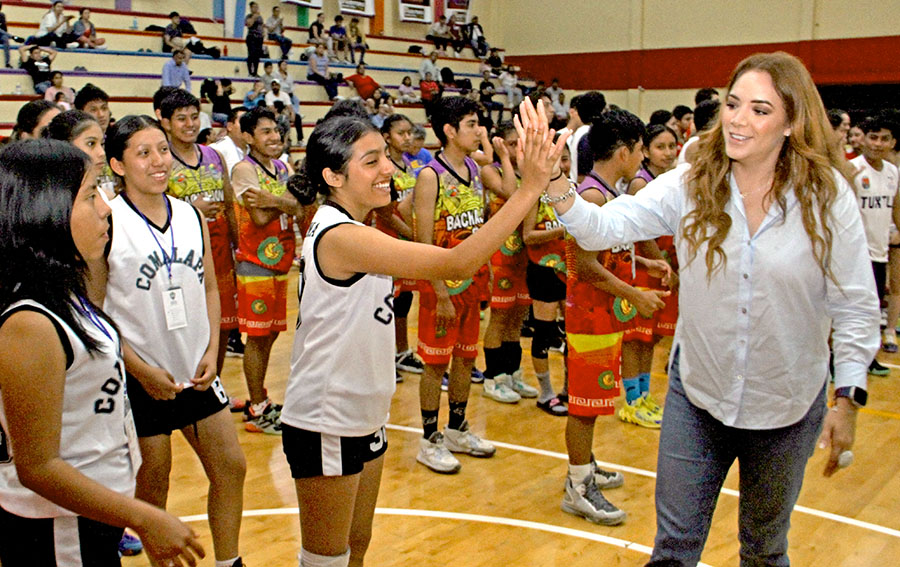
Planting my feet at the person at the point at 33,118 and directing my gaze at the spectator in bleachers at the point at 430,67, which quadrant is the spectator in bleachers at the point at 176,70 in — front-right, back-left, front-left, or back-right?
front-left

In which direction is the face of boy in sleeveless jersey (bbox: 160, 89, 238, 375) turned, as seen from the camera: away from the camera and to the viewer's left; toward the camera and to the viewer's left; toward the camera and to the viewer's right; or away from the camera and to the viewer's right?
toward the camera and to the viewer's right

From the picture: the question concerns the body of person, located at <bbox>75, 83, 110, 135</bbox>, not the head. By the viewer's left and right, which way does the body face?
facing the viewer and to the right of the viewer

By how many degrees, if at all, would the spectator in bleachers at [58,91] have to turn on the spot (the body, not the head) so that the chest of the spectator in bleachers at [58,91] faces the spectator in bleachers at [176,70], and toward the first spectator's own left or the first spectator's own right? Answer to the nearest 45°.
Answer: approximately 90° to the first spectator's own left

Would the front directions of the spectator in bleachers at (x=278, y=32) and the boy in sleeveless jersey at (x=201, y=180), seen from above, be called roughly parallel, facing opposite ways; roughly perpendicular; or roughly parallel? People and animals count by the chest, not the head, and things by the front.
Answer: roughly parallel

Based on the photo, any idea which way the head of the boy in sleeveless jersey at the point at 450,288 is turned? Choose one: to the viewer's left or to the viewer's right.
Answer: to the viewer's right

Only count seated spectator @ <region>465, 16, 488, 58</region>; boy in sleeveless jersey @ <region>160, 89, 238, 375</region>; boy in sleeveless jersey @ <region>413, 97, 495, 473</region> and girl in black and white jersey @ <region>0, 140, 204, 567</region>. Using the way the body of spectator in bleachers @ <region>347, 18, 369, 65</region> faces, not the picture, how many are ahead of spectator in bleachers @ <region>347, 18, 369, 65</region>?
3

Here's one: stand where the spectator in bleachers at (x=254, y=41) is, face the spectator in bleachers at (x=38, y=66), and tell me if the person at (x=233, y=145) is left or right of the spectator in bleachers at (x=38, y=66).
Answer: left

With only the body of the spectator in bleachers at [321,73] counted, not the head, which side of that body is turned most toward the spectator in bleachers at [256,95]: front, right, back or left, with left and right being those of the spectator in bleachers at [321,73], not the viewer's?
right

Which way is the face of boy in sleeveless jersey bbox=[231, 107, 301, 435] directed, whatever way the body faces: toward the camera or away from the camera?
toward the camera
